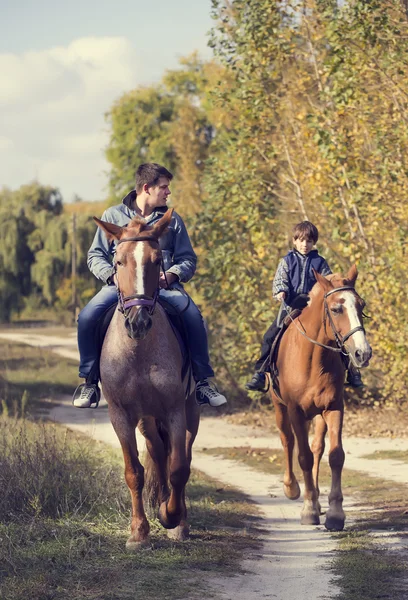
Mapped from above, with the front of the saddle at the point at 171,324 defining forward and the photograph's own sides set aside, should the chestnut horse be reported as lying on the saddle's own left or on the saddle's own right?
on the saddle's own left

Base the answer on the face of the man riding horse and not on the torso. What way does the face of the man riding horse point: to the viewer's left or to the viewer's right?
to the viewer's right

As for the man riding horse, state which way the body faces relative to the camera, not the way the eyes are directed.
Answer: toward the camera

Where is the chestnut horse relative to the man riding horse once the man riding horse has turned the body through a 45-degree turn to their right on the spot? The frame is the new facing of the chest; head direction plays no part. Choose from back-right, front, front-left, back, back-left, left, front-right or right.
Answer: back

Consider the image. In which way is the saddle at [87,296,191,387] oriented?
toward the camera

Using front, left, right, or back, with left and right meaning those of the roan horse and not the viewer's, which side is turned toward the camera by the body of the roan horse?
front
